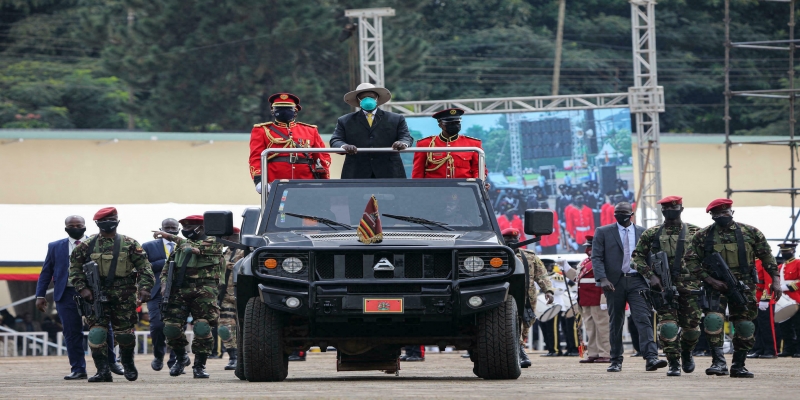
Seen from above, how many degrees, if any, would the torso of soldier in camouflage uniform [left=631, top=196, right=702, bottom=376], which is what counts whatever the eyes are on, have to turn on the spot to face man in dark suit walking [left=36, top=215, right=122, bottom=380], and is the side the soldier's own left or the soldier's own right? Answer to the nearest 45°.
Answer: approximately 90° to the soldier's own right

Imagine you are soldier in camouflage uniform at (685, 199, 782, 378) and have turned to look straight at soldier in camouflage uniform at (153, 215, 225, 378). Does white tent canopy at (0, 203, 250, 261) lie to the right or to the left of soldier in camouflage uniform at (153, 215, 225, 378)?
right

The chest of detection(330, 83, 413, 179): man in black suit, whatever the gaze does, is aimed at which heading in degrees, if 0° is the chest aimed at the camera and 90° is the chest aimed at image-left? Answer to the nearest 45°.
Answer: approximately 0°

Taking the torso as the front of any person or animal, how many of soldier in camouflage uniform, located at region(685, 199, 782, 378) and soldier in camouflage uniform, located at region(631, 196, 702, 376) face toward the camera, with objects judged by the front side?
2

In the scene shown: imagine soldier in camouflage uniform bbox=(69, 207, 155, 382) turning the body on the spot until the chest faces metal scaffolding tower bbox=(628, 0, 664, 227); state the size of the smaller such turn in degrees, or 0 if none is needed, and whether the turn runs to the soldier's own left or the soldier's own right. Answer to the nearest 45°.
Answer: approximately 135° to the soldier's own left

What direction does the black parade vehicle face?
toward the camera

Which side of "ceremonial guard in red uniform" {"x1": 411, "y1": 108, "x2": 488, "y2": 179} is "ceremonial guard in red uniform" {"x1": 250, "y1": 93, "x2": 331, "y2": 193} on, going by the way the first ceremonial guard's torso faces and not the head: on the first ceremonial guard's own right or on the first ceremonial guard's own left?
on the first ceremonial guard's own right

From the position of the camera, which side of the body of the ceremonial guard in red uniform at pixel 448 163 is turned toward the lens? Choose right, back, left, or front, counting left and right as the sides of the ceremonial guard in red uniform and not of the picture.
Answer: front

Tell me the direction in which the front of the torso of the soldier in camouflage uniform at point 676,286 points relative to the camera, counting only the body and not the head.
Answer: toward the camera

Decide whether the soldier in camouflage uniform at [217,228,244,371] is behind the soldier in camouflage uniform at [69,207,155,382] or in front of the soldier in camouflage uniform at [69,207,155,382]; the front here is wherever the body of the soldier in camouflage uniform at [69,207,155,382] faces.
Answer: behind
